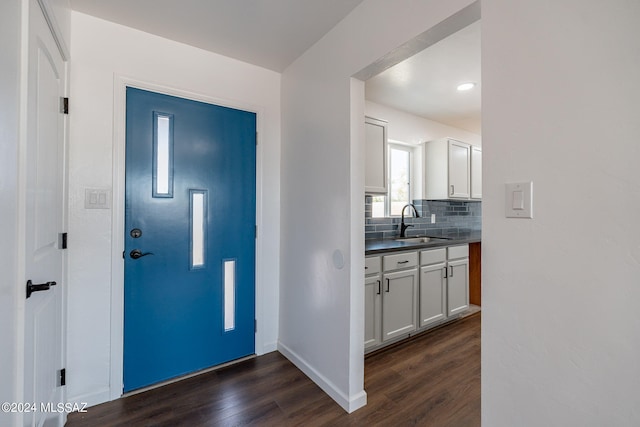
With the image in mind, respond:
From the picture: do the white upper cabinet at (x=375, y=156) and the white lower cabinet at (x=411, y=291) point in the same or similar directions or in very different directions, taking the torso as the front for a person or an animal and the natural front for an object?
same or similar directions

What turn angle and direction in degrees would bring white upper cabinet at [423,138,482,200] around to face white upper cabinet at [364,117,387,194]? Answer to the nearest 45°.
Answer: approximately 90° to its right

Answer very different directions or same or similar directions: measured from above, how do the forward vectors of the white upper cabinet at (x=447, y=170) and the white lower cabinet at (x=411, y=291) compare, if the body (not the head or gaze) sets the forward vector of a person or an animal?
same or similar directions

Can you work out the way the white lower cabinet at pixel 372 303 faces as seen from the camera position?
facing the viewer and to the right of the viewer

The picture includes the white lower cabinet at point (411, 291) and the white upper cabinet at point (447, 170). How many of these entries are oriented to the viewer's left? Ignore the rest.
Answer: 0

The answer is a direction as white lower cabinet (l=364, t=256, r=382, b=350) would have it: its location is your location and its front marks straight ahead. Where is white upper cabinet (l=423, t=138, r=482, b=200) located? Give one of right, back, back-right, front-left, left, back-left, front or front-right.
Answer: left

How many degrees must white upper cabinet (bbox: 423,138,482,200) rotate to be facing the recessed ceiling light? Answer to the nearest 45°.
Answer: approximately 45° to its right

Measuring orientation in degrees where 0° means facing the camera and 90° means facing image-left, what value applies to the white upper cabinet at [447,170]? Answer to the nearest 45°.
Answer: approximately 315°

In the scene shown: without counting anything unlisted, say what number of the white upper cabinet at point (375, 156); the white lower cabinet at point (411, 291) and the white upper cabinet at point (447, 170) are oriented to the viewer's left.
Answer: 0

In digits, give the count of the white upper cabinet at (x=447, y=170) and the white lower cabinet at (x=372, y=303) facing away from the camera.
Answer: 0

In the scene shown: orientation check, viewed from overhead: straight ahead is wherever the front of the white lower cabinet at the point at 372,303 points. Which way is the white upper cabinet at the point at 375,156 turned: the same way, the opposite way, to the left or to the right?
the same way

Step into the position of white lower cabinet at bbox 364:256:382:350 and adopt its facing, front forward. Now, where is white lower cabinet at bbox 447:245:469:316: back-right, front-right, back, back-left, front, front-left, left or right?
left

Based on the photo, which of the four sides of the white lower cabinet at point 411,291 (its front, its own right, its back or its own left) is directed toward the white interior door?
right

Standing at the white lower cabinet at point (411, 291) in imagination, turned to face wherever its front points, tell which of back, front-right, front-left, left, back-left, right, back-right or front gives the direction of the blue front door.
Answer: right
